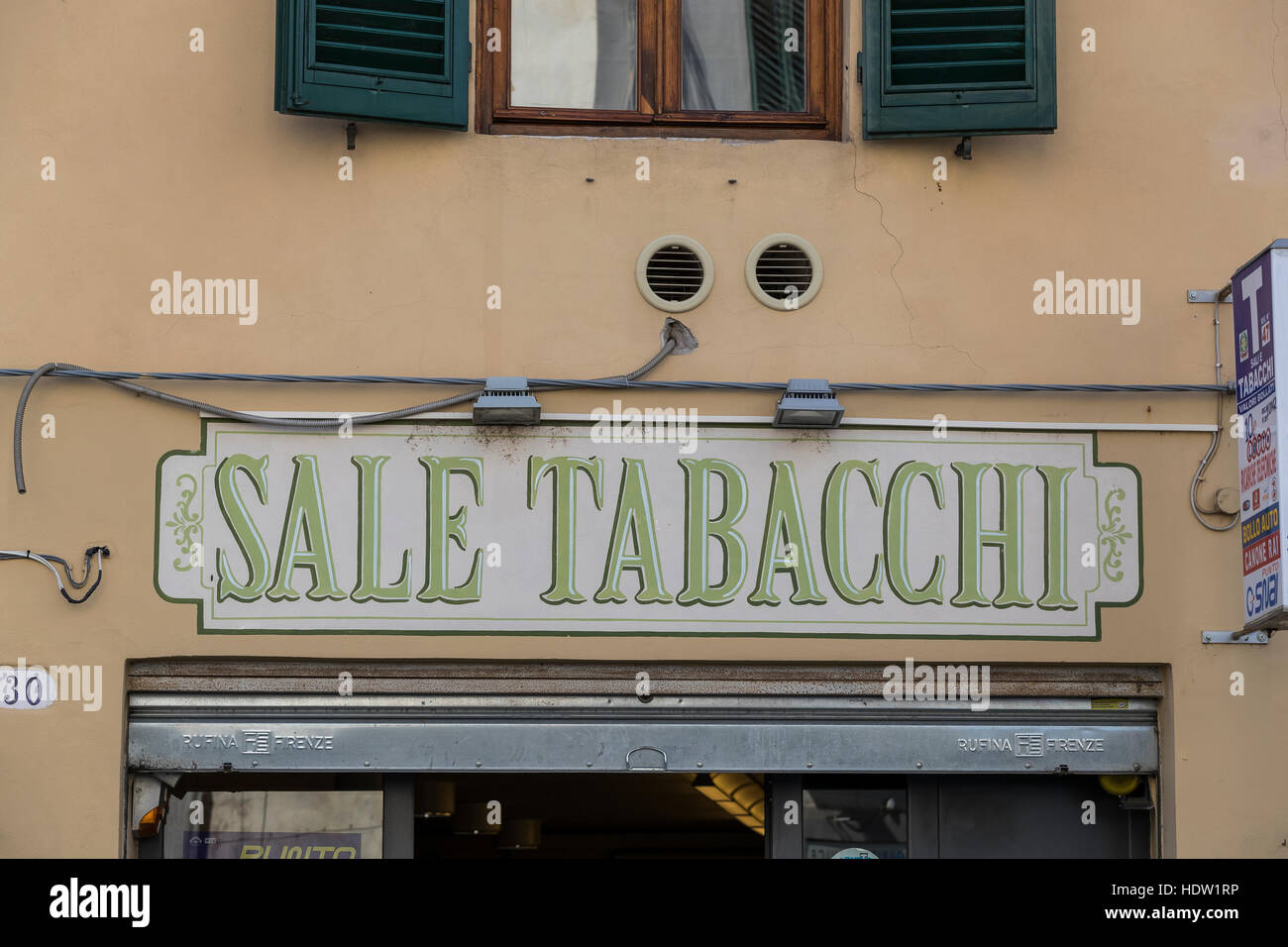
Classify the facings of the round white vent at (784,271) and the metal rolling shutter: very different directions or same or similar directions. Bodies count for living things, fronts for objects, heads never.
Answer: same or similar directions

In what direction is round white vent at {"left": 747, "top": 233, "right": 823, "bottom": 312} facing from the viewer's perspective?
toward the camera

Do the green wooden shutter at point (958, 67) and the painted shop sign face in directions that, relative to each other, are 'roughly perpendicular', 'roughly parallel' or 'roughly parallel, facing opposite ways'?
roughly parallel

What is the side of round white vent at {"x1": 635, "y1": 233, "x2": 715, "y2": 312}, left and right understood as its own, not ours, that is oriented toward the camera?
front

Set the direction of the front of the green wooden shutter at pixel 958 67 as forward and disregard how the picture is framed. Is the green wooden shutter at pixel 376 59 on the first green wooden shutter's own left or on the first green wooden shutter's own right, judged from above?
on the first green wooden shutter's own right

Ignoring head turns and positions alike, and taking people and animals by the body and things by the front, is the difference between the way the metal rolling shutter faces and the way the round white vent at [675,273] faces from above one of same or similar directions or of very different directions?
same or similar directions

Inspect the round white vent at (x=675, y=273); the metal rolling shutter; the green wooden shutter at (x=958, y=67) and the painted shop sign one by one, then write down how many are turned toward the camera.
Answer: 4

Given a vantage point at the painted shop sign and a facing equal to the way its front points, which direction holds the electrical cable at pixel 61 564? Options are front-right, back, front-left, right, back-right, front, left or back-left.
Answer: right

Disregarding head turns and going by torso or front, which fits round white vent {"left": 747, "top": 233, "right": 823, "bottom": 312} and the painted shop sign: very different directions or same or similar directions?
same or similar directions

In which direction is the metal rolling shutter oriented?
toward the camera
